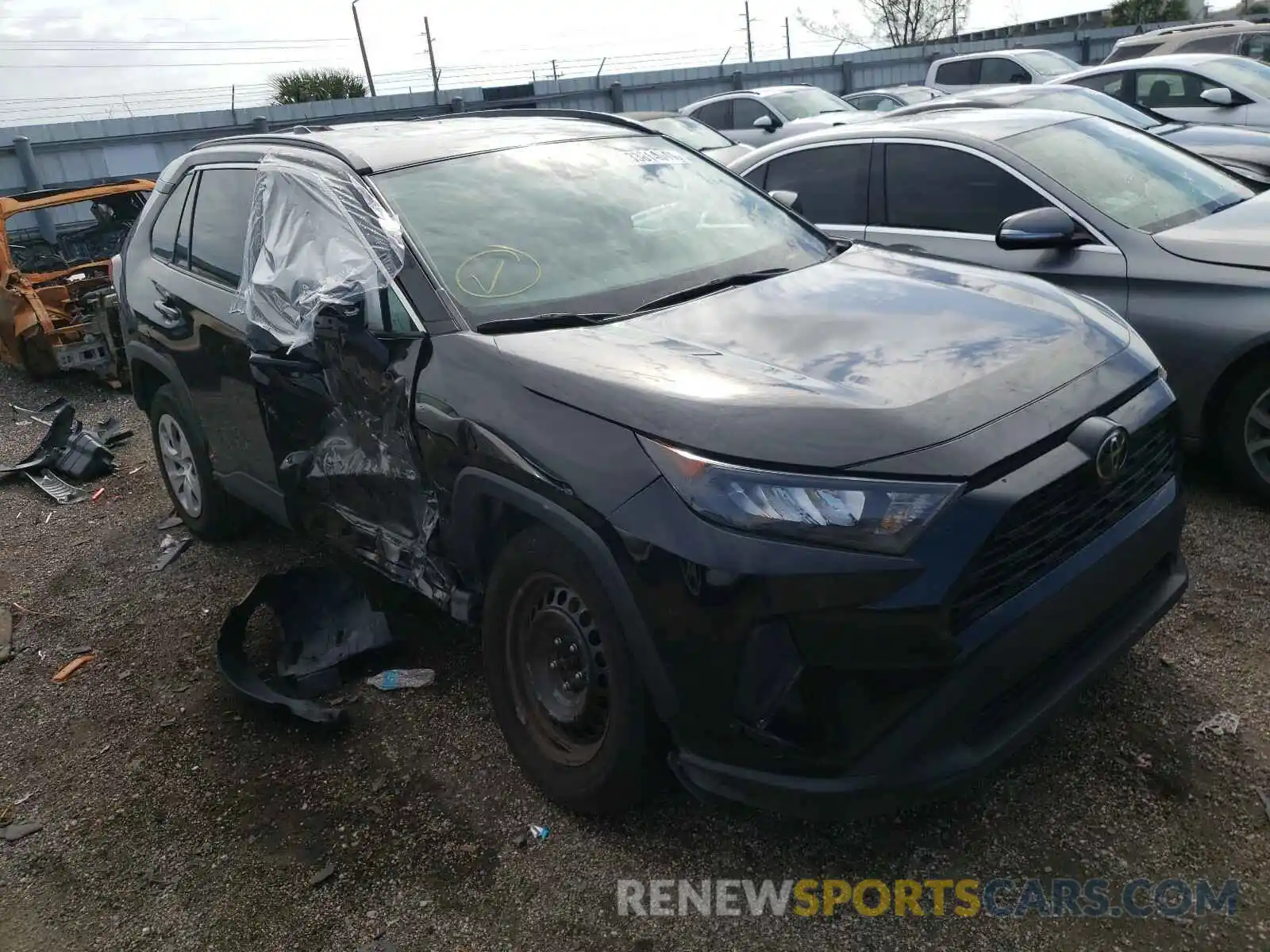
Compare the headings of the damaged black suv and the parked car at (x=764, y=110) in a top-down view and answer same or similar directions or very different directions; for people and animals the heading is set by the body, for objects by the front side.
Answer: same or similar directions

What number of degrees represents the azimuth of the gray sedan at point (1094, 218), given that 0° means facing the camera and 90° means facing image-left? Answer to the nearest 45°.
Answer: approximately 315°

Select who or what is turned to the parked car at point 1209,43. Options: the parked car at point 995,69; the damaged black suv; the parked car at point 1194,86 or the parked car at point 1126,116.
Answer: the parked car at point 995,69

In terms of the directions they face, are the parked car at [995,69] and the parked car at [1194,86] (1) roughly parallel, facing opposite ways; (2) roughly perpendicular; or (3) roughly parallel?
roughly parallel

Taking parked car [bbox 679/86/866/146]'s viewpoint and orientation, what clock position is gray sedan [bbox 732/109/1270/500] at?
The gray sedan is roughly at 1 o'clock from the parked car.

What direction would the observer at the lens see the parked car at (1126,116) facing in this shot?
facing the viewer and to the right of the viewer

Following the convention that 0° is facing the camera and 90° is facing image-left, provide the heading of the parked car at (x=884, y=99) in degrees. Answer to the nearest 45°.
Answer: approximately 315°

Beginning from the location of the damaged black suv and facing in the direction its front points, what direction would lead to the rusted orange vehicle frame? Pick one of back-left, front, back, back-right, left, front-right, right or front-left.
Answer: back

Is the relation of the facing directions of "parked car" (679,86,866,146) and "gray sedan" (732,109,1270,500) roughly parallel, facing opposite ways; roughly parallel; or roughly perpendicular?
roughly parallel

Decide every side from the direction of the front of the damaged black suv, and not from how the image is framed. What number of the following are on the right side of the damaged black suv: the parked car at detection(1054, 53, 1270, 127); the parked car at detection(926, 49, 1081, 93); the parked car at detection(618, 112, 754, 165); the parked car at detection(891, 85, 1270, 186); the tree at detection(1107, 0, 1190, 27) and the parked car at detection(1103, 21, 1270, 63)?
0

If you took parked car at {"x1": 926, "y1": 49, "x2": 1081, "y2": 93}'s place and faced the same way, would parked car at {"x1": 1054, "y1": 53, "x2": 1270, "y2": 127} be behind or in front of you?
in front

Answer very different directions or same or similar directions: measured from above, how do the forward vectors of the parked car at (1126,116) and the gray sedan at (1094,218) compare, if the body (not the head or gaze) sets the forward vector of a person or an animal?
same or similar directions

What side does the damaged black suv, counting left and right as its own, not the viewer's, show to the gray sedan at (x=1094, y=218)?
left

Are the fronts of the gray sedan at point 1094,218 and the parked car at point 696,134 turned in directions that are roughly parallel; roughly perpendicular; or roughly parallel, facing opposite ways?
roughly parallel

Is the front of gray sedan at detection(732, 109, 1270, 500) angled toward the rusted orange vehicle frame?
no

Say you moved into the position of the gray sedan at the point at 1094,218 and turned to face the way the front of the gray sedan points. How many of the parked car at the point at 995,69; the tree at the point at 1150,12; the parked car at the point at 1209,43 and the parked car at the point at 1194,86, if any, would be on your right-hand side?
0

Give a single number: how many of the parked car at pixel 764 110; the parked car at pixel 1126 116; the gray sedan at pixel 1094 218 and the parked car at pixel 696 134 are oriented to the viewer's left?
0

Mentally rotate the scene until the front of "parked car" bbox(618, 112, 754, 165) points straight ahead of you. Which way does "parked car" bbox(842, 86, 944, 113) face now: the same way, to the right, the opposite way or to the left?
the same way

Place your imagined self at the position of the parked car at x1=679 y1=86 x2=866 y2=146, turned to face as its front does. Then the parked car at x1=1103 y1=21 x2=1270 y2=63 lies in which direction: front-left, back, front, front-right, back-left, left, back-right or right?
front-left

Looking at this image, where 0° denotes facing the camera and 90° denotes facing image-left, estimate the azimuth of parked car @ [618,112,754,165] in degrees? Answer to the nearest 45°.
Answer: approximately 315°

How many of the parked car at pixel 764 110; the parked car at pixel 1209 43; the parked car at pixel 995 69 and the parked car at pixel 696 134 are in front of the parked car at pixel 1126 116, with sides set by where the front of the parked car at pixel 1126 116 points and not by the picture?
0

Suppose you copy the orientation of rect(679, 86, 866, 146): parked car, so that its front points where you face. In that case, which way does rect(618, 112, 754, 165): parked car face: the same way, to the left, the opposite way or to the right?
the same way
